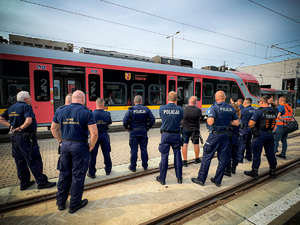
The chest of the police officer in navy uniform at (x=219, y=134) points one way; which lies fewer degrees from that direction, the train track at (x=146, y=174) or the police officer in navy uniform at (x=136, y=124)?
the police officer in navy uniform

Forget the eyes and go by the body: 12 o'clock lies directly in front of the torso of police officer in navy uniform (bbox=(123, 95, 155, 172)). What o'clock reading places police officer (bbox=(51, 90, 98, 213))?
The police officer is roughly at 7 o'clock from the police officer in navy uniform.

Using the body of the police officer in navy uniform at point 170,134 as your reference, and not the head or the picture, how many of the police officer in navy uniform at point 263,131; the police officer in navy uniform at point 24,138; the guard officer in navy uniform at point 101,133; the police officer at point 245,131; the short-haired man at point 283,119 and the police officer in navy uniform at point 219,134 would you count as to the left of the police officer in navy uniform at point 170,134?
2

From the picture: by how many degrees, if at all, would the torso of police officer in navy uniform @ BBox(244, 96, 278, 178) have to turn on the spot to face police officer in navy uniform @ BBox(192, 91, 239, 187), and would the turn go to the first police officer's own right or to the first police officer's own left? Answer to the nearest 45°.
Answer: approximately 90° to the first police officer's own left

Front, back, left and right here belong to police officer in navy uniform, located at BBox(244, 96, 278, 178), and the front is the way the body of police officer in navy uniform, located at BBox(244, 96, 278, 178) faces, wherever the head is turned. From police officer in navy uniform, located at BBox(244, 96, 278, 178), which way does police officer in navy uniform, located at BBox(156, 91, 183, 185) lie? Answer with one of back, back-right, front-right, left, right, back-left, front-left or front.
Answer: left

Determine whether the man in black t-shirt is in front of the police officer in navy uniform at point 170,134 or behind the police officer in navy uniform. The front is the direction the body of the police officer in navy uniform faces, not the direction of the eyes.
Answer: in front

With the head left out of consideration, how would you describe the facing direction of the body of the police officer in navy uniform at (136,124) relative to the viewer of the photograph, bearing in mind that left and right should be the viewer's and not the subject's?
facing away from the viewer

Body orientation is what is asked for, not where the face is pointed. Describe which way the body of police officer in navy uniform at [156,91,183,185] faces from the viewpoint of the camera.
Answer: away from the camera

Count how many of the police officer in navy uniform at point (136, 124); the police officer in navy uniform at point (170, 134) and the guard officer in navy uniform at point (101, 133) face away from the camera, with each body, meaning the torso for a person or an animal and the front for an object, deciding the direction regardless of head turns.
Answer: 3

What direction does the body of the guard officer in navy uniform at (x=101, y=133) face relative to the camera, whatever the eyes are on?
away from the camera

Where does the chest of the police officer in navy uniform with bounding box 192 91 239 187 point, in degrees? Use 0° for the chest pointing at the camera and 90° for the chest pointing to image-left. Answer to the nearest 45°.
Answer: approximately 135°

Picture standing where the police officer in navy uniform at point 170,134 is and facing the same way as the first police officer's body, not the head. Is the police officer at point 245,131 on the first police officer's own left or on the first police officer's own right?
on the first police officer's own right

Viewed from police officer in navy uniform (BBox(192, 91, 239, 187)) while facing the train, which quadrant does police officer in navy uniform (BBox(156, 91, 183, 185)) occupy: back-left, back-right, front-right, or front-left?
front-left

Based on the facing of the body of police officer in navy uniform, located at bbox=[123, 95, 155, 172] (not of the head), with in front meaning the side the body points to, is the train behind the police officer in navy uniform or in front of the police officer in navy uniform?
in front

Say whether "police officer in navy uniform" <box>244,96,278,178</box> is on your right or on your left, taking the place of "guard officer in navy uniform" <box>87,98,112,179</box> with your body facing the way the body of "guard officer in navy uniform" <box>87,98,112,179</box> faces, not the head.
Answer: on your right
